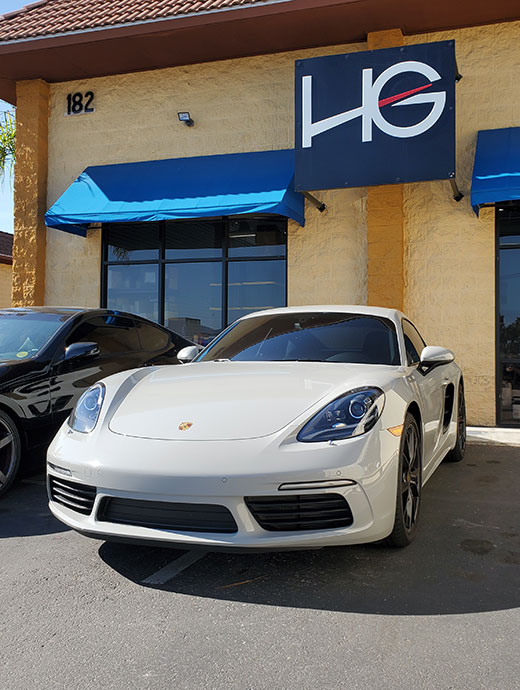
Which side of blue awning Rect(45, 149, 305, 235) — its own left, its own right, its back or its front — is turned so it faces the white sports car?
front

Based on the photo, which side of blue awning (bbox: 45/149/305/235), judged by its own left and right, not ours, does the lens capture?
front

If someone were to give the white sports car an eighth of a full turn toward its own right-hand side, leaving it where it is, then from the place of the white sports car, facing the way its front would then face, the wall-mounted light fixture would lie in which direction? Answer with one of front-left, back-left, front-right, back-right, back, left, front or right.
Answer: right

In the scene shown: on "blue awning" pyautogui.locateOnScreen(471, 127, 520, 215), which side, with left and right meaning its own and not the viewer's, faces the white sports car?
front

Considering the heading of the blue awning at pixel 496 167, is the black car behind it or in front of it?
in front

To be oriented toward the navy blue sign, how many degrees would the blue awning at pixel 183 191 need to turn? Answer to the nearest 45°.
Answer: approximately 45° to its left

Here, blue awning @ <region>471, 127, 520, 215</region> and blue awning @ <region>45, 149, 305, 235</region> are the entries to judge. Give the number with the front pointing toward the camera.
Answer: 2

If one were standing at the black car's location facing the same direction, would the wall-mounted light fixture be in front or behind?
behind

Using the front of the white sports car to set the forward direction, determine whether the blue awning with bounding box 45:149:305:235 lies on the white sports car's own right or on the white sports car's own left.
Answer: on the white sports car's own right

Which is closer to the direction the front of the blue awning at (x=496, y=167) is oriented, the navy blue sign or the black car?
the black car

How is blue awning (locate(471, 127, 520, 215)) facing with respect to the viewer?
toward the camera

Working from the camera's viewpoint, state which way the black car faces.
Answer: facing the viewer and to the left of the viewer

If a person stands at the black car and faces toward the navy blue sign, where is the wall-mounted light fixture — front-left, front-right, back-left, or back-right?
front-left
